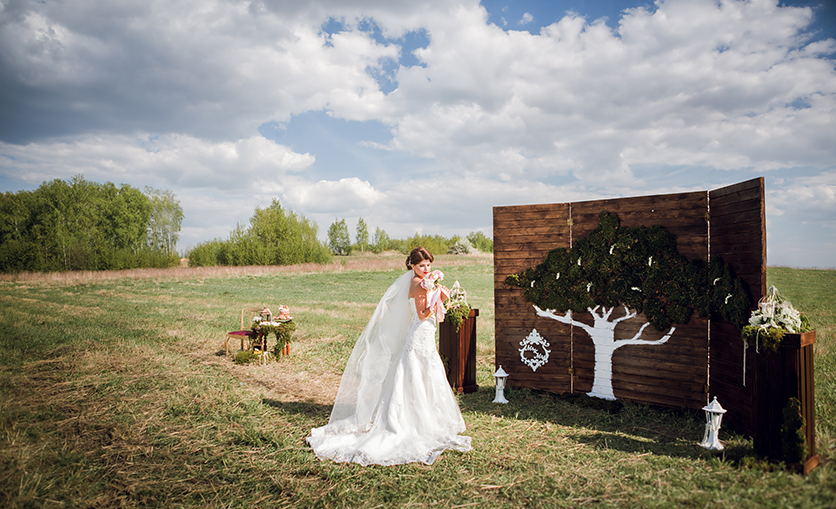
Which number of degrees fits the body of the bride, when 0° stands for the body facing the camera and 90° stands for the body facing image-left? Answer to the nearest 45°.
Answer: approximately 270°

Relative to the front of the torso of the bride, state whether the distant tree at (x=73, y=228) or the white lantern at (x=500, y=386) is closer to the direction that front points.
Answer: the white lantern

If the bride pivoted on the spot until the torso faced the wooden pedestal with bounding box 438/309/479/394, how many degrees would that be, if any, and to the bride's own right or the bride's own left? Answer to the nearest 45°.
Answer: approximately 45° to the bride's own left

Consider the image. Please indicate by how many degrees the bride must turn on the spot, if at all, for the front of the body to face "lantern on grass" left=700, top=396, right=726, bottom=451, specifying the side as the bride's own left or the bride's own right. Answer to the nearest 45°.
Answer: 0° — they already face it

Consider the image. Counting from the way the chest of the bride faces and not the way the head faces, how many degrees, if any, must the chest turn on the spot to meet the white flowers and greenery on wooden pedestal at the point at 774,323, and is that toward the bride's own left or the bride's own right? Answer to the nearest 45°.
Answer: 0° — they already face it

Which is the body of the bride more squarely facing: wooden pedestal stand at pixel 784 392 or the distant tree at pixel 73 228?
the wooden pedestal stand

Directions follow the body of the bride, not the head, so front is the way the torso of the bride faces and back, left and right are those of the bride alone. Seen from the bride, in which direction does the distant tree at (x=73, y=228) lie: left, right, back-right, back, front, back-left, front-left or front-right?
back-left

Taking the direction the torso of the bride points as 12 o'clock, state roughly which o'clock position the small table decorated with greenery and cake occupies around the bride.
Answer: The small table decorated with greenery and cake is roughly at 8 o'clock from the bride.

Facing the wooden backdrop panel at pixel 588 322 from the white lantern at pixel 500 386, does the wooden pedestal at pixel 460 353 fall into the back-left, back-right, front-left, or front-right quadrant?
back-left
